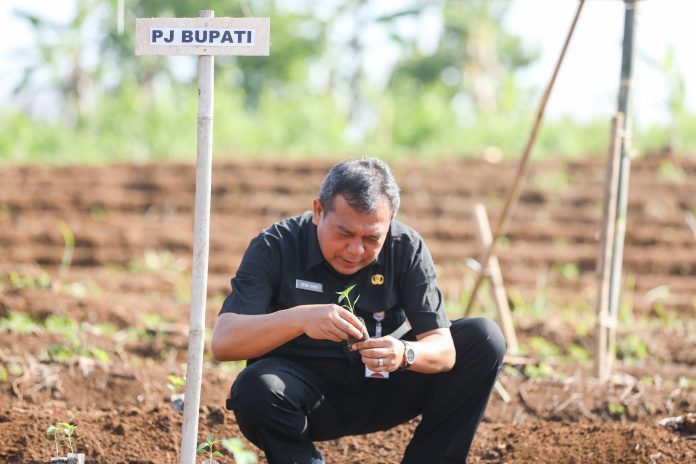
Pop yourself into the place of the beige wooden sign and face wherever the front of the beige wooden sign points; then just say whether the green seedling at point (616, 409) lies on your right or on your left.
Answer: on your left

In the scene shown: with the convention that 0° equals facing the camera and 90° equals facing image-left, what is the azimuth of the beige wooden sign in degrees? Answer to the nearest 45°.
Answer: approximately 0°

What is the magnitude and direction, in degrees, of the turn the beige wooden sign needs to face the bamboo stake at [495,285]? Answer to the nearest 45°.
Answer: approximately 135° to its left

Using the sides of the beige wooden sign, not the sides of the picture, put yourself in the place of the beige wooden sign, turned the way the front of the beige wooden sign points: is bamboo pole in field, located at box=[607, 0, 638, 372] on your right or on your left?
on your left

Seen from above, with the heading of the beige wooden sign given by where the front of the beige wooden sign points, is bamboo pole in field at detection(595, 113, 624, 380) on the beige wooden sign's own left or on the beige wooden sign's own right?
on the beige wooden sign's own left
